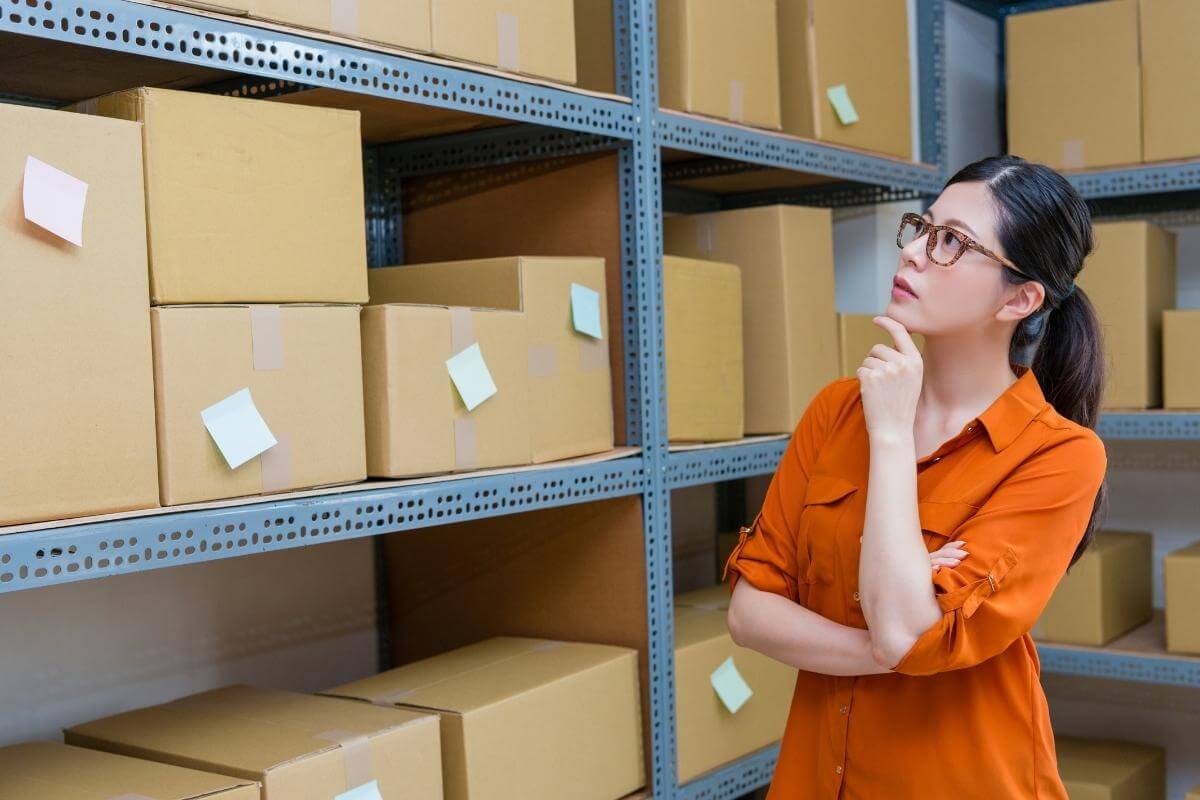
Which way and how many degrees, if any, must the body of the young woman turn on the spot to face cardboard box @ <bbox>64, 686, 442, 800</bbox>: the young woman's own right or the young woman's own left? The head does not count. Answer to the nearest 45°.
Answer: approximately 45° to the young woman's own right

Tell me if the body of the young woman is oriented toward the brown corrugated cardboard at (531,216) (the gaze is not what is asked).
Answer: no

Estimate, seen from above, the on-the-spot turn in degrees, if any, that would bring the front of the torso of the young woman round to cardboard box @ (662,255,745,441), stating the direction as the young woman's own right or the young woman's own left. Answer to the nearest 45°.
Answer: approximately 90° to the young woman's own right

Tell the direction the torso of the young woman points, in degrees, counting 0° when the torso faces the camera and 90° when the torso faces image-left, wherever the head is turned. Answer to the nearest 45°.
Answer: approximately 45°

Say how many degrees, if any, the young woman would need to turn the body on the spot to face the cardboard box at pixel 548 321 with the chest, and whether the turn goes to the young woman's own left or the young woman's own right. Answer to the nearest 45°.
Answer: approximately 90° to the young woman's own right

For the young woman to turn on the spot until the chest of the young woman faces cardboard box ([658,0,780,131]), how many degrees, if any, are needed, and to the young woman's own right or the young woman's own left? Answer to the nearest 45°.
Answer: approximately 90° to the young woman's own right

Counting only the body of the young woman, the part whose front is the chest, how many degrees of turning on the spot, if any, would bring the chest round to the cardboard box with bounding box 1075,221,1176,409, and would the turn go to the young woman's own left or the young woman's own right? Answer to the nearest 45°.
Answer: approximately 135° to the young woman's own right

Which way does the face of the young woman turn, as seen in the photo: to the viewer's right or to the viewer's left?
to the viewer's left

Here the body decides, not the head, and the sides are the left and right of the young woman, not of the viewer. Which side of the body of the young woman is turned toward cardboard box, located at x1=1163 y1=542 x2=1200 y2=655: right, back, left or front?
back

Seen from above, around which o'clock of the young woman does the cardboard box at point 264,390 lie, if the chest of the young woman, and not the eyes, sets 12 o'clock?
The cardboard box is roughly at 1 o'clock from the young woman.

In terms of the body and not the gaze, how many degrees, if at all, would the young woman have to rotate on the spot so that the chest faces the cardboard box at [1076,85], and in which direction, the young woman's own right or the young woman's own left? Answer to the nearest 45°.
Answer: approximately 135° to the young woman's own right

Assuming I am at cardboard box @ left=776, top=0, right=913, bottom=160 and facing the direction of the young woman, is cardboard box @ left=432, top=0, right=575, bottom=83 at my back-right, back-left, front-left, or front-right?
front-right

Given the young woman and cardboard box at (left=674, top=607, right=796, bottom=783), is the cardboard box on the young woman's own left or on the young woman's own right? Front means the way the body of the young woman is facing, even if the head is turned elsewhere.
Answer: on the young woman's own right
